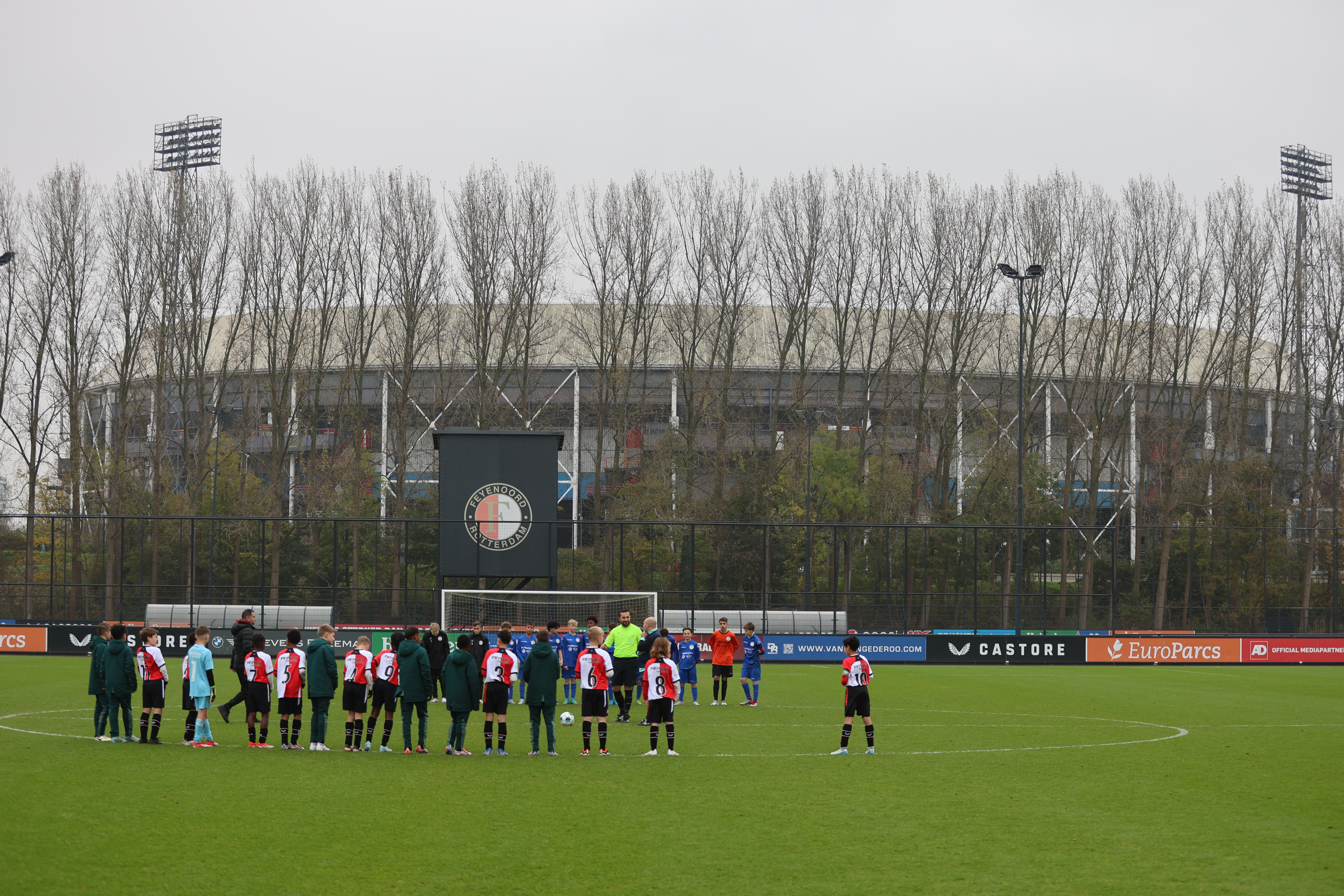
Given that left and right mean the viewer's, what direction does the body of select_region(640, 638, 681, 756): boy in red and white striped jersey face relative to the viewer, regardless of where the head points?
facing away from the viewer

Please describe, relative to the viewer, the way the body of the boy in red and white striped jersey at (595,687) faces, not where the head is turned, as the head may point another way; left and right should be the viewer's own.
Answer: facing away from the viewer

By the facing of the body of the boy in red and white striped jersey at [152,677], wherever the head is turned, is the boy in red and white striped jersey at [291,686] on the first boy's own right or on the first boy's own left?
on the first boy's own right

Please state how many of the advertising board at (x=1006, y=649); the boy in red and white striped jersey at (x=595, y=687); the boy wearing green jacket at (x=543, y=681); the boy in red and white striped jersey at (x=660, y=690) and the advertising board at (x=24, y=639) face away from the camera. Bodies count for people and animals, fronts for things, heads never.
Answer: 3

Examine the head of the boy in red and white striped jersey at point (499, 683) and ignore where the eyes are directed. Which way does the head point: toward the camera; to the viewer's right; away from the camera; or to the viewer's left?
away from the camera

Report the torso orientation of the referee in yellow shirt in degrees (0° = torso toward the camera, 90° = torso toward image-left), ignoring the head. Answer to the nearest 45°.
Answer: approximately 0°

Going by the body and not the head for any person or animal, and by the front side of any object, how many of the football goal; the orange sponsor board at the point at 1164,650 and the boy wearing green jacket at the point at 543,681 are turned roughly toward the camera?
2
